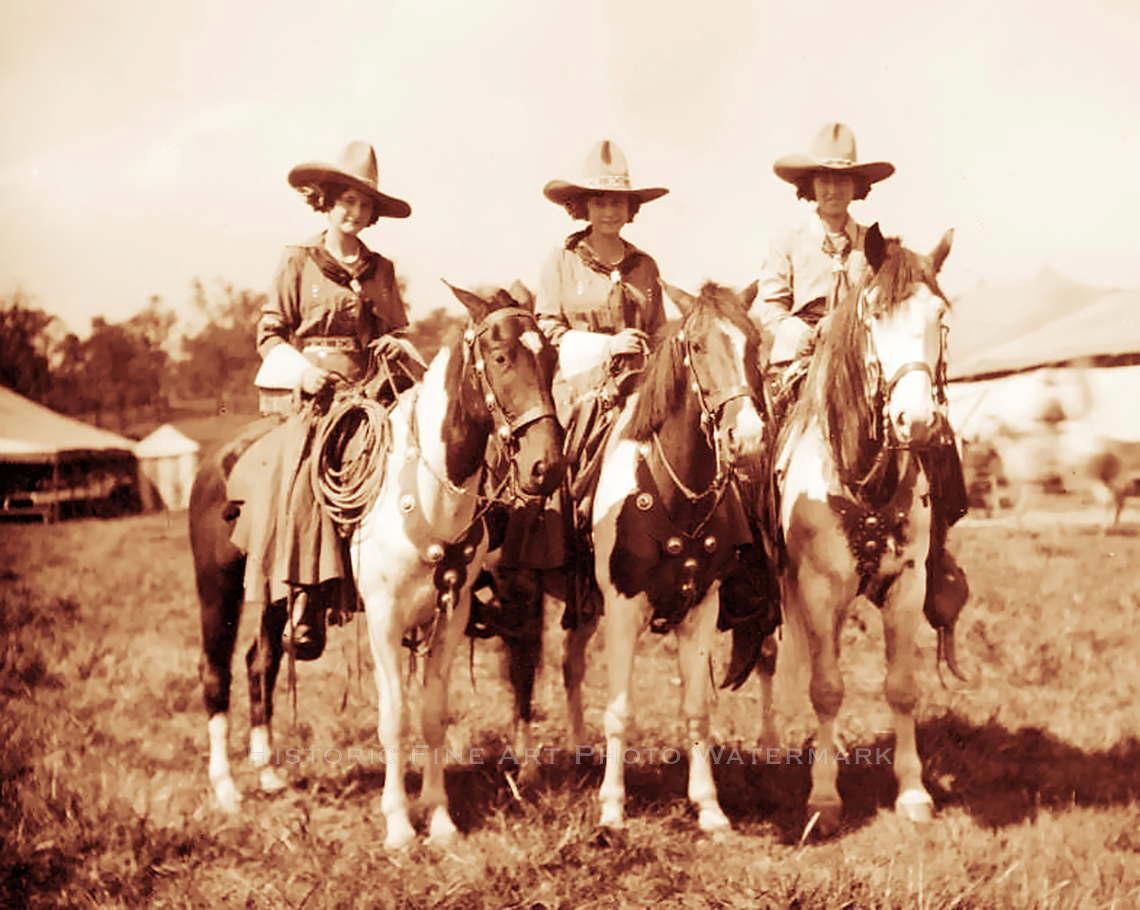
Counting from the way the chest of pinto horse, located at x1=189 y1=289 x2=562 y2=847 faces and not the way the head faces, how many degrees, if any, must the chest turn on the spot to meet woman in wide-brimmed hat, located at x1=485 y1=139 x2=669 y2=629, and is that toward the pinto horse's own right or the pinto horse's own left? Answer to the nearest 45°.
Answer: approximately 90° to the pinto horse's own left

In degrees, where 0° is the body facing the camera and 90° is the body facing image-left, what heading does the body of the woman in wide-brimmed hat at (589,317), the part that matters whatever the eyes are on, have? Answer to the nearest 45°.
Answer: approximately 0°

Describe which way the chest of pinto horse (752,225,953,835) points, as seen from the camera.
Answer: toward the camera

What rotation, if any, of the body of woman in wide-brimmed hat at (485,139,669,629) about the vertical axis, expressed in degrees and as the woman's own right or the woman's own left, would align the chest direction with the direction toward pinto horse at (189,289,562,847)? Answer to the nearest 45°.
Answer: approximately 45° to the woman's own right

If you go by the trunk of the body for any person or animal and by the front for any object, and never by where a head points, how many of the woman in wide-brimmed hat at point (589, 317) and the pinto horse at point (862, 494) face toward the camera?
2

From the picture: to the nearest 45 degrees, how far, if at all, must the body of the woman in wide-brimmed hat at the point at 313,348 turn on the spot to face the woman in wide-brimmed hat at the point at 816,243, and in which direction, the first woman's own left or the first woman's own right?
approximately 45° to the first woman's own left

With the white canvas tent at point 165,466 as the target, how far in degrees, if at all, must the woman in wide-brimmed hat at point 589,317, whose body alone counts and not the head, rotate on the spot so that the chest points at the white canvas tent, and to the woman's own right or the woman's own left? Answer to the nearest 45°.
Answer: approximately 135° to the woman's own right

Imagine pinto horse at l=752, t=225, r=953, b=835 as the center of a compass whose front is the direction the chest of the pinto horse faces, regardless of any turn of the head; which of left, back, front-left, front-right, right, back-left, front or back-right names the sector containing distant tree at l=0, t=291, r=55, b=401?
right

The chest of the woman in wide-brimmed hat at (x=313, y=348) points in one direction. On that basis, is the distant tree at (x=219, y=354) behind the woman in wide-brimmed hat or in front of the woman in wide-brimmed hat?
behind
